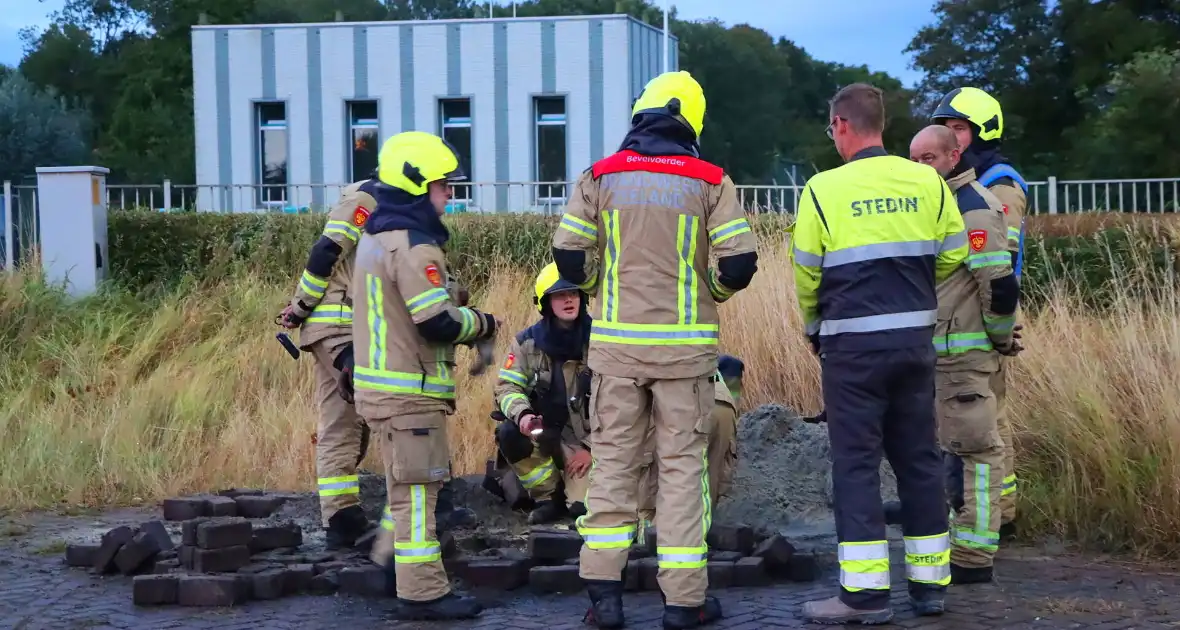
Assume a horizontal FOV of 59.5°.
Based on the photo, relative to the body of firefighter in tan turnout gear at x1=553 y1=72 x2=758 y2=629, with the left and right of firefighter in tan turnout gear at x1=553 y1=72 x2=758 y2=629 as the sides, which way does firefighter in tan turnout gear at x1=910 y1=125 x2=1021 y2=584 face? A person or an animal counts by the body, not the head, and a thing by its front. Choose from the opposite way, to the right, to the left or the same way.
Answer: to the left

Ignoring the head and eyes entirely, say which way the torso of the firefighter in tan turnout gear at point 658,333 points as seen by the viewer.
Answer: away from the camera

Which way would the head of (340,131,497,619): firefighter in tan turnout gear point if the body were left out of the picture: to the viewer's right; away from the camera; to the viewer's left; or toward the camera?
to the viewer's right

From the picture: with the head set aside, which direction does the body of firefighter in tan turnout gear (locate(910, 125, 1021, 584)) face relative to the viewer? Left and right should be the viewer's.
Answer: facing to the left of the viewer

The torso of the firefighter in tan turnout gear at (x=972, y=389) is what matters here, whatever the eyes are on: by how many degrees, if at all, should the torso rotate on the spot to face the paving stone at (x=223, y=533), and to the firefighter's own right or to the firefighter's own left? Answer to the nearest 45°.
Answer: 0° — they already face it

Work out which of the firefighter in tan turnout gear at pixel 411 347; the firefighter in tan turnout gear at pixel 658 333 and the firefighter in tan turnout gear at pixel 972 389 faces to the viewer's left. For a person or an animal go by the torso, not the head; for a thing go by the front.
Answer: the firefighter in tan turnout gear at pixel 972 389

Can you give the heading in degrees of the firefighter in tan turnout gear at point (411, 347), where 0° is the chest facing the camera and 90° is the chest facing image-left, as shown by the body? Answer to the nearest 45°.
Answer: approximately 225°

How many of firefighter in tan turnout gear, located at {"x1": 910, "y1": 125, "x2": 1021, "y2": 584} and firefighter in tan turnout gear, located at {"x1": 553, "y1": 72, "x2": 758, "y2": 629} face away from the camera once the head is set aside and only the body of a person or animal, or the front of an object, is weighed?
1

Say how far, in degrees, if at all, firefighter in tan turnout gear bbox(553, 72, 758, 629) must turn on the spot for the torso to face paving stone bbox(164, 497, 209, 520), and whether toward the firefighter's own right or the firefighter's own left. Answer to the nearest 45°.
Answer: approximately 45° to the firefighter's own left
